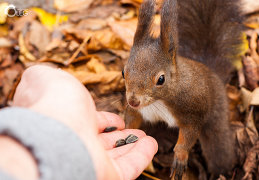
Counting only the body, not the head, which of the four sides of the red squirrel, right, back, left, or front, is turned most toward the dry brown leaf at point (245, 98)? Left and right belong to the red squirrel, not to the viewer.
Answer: back

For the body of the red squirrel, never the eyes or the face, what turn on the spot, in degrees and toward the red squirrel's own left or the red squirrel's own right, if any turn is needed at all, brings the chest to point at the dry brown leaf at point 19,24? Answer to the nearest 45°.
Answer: approximately 90° to the red squirrel's own right

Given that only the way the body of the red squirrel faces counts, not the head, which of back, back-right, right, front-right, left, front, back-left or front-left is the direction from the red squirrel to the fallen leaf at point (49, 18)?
right

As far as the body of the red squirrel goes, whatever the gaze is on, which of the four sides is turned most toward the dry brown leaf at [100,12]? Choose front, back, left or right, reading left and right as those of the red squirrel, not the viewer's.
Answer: right

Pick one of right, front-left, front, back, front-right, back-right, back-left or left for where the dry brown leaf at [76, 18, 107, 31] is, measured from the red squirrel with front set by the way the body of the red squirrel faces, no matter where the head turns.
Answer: right

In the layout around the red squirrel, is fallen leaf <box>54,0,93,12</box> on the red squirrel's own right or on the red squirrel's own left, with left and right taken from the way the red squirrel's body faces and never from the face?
on the red squirrel's own right

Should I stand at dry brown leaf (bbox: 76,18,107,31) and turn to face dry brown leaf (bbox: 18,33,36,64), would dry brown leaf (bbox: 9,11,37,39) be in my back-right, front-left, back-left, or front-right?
front-right

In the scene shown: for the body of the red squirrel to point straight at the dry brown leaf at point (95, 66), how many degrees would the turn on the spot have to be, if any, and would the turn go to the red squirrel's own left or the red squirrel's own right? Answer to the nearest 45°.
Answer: approximately 90° to the red squirrel's own right

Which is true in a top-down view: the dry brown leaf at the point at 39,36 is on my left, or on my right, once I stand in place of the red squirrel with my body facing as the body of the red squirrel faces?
on my right

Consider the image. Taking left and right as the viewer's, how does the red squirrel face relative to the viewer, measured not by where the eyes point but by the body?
facing the viewer and to the left of the viewer

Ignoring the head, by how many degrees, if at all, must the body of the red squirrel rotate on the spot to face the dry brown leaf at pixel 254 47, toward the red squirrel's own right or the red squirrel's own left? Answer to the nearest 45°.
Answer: approximately 180°
